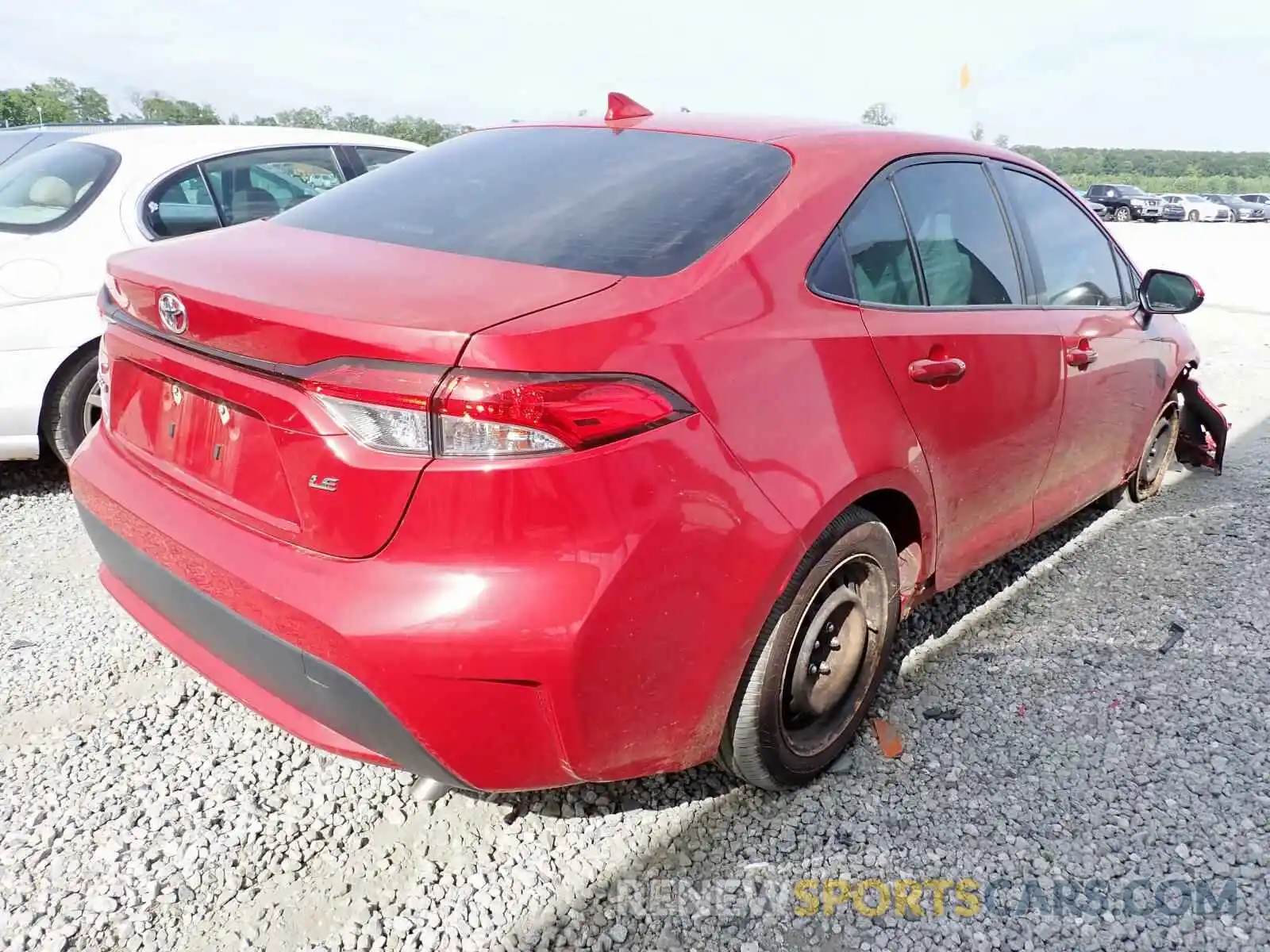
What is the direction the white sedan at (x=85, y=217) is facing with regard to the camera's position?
facing away from the viewer and to the right of the viewer

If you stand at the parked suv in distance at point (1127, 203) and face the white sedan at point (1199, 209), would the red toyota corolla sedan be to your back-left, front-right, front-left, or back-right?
back-right

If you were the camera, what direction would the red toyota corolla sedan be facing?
facing away from the viewer and to the right of the viewer

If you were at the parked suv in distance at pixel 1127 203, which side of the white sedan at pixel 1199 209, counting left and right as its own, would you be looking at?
right

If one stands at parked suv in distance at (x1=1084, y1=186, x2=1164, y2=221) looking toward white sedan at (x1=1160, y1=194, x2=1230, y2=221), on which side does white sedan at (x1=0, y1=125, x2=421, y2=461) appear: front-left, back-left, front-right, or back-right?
back-right

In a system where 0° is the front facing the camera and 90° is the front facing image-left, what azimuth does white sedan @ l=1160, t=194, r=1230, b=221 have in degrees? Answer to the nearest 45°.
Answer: approximately 315°

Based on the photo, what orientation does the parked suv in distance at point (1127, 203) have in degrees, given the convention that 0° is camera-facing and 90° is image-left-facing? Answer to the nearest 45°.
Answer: approximately 315°

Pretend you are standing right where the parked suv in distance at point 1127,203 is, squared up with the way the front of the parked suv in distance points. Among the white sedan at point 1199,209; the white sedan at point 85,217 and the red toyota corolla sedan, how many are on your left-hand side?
1

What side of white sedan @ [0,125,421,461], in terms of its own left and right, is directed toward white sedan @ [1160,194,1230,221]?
front

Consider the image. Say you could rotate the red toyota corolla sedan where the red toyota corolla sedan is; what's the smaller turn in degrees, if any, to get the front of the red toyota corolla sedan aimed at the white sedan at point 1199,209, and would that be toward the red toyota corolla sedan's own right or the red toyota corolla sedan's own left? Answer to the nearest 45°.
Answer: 0° — it already faces it

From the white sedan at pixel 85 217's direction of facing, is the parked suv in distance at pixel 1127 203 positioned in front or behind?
in front
